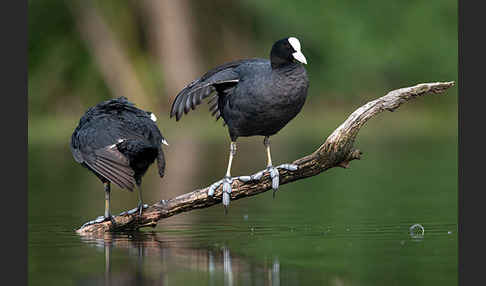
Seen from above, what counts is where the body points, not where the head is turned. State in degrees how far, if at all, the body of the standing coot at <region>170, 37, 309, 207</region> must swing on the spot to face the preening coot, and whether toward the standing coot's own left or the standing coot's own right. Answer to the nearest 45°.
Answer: approximately 135° to the standing coot's own right

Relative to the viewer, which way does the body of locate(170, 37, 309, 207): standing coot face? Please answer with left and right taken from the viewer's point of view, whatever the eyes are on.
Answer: facing the viewer and to the right of the viewer
